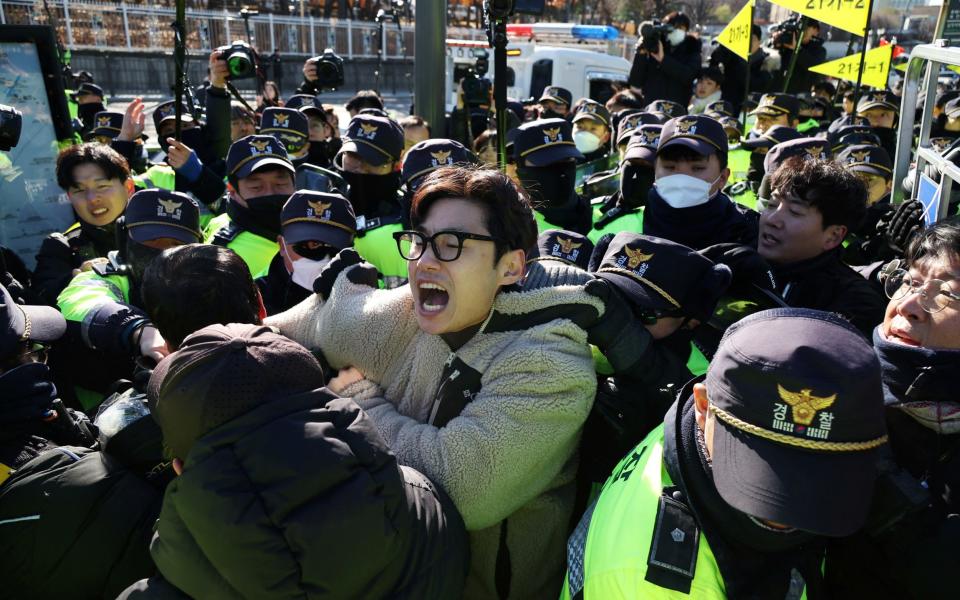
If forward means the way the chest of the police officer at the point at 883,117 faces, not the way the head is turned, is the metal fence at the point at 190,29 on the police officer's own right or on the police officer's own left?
on the police officer's own right

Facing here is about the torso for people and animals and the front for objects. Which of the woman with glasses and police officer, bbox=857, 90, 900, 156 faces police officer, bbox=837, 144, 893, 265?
police officer, bbox=857, 90, 900, 156

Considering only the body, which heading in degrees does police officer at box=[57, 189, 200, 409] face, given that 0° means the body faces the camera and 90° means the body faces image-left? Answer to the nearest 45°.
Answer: approximately 315°

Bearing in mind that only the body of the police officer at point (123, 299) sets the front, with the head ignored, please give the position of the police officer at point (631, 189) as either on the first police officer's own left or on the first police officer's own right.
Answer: on the first police officer's own left

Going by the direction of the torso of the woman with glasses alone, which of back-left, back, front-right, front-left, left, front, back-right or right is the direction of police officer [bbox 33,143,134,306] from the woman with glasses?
front-right

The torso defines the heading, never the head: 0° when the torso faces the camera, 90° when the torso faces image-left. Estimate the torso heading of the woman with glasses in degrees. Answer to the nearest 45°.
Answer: approximately 45°

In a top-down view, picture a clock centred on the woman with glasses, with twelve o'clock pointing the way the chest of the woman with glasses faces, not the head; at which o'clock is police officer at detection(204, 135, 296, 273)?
The police officer is roughly at 2 o'clock from the woman with glasses.

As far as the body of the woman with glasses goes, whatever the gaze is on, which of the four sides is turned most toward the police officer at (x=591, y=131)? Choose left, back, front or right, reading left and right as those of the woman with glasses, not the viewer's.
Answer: right

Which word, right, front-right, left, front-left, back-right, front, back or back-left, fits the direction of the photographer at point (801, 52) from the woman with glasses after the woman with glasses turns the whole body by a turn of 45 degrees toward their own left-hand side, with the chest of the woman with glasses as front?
back

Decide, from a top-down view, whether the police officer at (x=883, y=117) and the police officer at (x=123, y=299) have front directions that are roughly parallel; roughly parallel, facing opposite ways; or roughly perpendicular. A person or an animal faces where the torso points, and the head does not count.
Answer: roughly perpendicular

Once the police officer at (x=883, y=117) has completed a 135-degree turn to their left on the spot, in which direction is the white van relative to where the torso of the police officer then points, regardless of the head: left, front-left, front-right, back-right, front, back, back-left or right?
left
